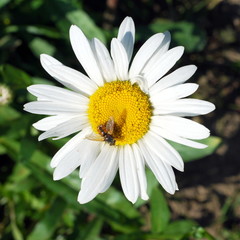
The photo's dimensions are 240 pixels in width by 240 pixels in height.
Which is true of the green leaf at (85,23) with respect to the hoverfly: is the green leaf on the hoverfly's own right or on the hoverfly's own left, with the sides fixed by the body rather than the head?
on the hoverfly's own left

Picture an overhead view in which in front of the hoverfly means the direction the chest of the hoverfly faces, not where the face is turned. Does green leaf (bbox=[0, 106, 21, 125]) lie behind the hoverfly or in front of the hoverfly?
behind
